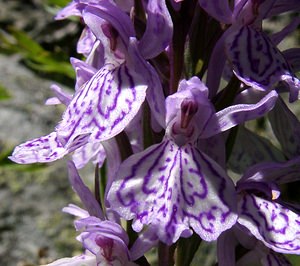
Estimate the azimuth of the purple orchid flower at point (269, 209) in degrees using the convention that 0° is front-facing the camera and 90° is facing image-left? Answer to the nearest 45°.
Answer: approximately 315°

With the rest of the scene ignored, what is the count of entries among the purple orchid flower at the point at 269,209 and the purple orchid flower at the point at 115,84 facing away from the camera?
0

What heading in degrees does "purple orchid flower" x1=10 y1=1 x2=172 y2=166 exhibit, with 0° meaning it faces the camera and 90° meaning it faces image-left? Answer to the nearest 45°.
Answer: approximately 45°
